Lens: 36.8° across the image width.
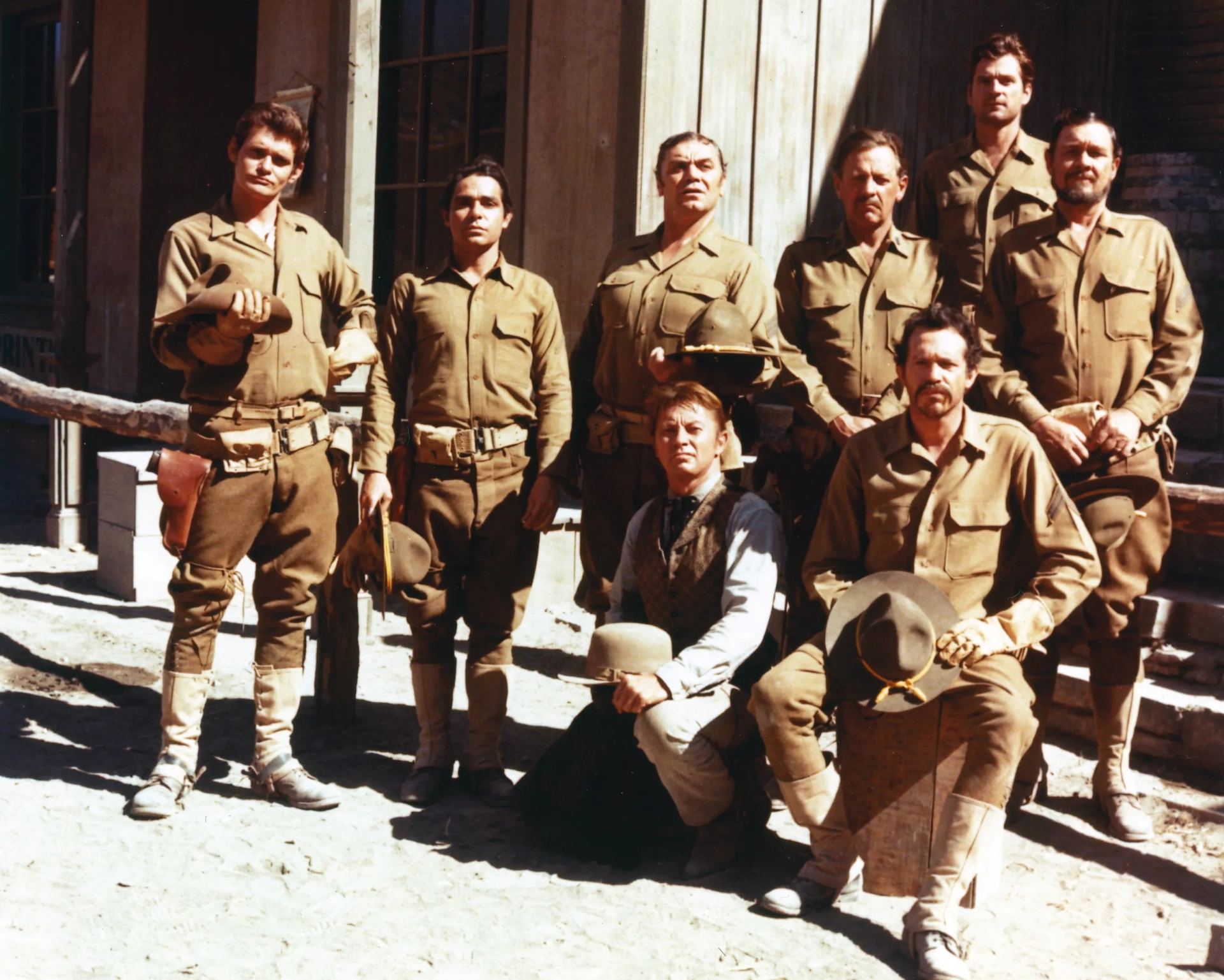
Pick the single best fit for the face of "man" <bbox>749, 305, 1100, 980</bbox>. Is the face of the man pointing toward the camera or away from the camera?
toward the camera

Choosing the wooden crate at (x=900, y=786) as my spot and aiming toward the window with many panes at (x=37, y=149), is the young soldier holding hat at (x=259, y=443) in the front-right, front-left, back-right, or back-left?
front-left

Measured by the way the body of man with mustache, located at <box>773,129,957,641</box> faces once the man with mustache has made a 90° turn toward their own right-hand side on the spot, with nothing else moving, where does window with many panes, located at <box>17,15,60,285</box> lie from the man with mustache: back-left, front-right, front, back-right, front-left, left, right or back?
front-right

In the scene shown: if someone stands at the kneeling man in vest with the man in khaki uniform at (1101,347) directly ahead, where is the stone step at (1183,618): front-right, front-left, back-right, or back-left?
front-left

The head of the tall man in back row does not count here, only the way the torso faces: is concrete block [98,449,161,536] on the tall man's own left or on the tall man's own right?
on the tall man's own right

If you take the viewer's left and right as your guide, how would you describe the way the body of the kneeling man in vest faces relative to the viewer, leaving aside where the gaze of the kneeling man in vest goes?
facing the viewer and to the left of the viewer

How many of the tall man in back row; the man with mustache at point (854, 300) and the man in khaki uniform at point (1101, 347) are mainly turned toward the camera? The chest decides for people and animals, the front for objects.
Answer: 3

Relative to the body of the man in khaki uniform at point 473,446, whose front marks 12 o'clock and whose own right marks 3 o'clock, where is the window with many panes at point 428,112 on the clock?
The window with many panes is roughly at 6 o'clock from the man in khaki uniform.

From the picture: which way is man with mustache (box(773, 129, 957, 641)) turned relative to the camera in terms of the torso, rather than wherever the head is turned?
toward the camera

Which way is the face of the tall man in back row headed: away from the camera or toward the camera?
toward the camera

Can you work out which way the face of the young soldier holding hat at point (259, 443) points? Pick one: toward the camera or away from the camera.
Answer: toward the camera

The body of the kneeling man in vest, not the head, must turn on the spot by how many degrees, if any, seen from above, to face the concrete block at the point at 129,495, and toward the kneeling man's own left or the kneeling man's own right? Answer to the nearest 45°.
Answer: approximately 90° to the kneeling man's own right

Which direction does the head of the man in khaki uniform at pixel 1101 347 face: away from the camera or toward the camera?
toward the camera

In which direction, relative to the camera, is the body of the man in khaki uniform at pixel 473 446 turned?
toward the camera
